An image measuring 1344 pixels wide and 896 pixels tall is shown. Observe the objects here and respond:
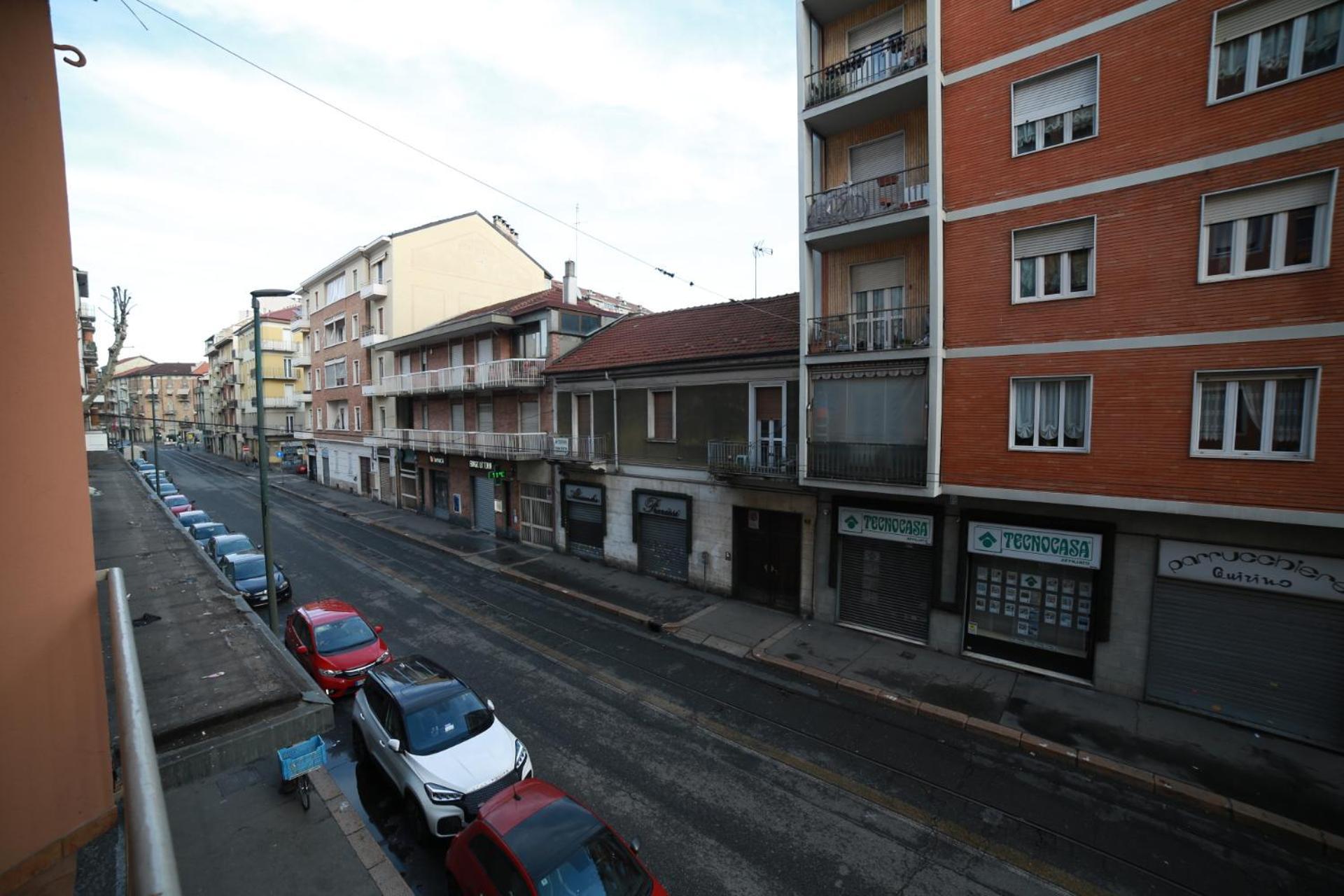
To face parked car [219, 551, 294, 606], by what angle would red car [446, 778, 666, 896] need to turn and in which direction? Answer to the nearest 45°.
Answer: approximately 180°

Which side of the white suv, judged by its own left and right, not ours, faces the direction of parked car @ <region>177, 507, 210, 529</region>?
back

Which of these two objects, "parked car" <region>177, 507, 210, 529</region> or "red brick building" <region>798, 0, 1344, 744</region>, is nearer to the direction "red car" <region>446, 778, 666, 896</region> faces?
the red brick building

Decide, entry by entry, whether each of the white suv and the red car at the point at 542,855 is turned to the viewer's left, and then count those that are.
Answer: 0

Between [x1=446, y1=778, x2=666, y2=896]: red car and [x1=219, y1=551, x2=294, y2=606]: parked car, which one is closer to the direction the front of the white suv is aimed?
the red car

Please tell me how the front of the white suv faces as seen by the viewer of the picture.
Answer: facing the viewer and to the right of the viewer

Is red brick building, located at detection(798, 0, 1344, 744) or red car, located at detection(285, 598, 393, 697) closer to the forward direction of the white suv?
the red brick building

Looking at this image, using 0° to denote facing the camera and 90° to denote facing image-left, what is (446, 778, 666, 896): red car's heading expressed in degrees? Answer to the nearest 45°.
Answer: approximately 315°

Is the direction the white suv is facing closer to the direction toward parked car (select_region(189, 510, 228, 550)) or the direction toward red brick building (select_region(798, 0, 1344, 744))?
the red brick building

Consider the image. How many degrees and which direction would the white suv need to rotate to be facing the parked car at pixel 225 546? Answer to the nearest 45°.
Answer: approximately 180°

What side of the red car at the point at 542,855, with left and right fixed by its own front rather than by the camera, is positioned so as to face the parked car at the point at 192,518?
back

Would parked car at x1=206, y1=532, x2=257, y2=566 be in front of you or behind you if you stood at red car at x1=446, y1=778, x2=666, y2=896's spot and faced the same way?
behind

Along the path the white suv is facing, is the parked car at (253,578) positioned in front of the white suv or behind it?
behind

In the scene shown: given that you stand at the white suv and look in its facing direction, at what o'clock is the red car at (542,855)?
The red car is roughly at 1 o'clock from the white suv.
